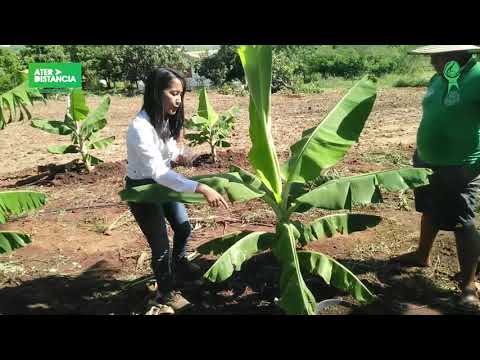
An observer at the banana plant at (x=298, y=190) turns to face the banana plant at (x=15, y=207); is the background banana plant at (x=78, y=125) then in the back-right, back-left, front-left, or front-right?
front-right

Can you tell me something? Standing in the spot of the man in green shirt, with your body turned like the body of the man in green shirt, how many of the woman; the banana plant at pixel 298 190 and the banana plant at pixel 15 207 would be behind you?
0

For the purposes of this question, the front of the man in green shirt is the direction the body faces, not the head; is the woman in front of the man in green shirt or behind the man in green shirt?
in front

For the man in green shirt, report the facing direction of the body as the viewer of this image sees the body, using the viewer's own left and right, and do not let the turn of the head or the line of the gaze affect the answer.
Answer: facing the viewer and to the left of the viewer

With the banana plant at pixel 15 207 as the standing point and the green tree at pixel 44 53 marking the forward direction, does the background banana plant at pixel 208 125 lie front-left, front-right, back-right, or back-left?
front-right

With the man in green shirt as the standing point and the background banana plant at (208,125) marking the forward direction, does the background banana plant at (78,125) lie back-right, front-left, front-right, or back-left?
front-left

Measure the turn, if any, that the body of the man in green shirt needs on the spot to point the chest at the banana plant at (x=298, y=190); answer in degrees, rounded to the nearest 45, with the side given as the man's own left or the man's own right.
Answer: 0° — they already face it

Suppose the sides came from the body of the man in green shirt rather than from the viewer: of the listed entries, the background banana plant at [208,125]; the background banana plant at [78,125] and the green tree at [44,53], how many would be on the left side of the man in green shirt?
0

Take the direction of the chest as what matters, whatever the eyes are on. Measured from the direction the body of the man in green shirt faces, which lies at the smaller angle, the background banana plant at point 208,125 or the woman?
the woman

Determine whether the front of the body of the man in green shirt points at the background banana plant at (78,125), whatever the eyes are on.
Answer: no

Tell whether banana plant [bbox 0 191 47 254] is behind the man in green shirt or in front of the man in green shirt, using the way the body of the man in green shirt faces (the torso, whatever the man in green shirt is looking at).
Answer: in front

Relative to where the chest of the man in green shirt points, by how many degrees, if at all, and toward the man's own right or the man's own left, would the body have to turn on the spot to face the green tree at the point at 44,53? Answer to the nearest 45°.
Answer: approximately 90° to the man's own right

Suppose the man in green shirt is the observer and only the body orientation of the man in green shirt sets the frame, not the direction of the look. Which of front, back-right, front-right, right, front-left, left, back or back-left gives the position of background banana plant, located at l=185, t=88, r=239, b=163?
right
